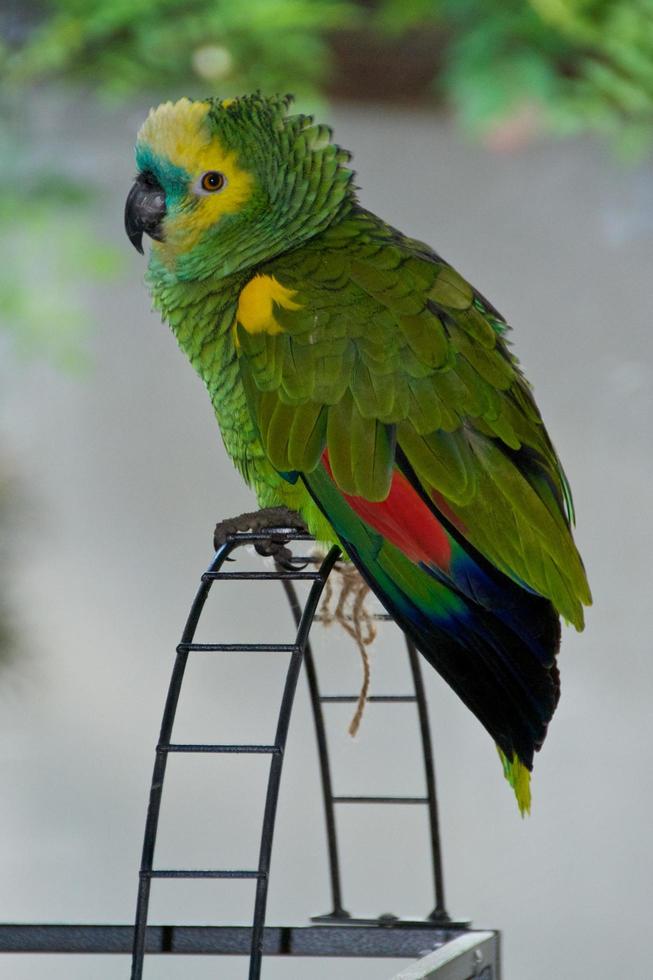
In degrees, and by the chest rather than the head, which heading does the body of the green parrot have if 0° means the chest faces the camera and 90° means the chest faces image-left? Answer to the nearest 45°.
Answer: approximately 90°
